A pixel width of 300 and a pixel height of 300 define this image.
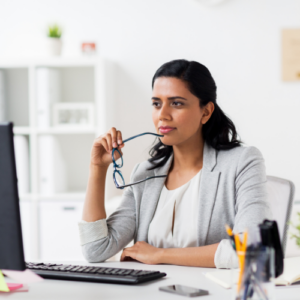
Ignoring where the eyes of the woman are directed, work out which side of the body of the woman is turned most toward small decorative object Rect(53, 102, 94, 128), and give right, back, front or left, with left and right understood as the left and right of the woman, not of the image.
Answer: right

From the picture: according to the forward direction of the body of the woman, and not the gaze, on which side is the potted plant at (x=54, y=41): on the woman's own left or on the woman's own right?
on the woman's own right

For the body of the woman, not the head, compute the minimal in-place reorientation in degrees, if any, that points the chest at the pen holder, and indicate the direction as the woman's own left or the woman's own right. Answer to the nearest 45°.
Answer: approximately 45° to the woman's own left

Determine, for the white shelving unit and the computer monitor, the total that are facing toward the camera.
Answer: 1

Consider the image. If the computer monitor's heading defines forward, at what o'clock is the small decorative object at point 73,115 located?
The small decorative object is roughly at 11 o'clock from the computer monitor.

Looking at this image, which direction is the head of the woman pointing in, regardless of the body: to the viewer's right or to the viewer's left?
to the viewer's left

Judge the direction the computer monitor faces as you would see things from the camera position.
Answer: facing away from the viewer and to the right of the viewer

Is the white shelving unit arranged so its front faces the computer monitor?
yes

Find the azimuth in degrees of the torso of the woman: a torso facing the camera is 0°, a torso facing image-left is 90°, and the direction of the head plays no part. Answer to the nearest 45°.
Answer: approximately 45°

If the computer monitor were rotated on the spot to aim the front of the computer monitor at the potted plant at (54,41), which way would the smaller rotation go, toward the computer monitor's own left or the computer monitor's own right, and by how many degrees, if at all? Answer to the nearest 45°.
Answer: approximately 45° to the computer monitor's own left

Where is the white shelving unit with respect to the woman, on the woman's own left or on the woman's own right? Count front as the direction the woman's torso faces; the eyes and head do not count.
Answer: on the woman's own right
